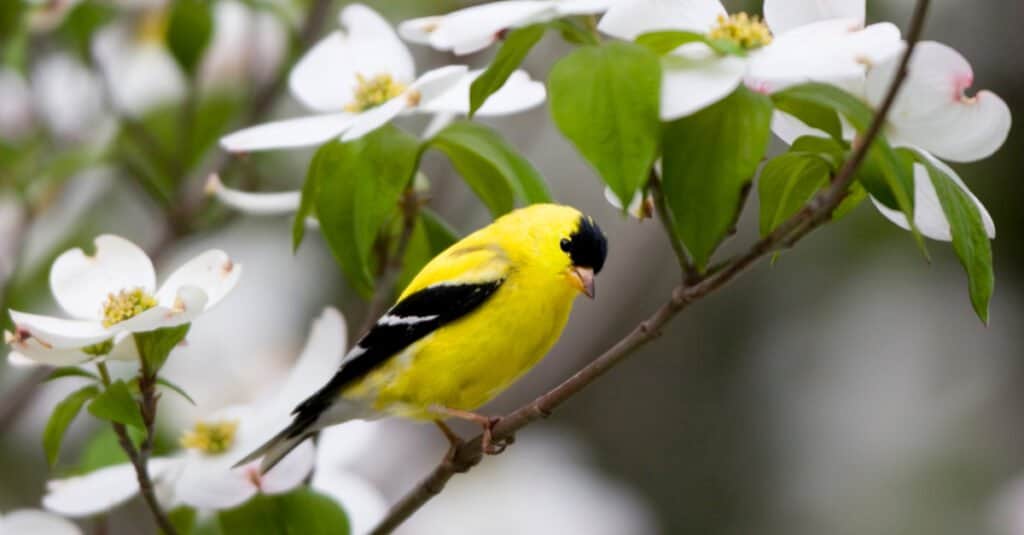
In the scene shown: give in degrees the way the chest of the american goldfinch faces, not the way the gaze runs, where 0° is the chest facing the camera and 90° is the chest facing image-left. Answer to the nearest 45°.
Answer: approximately 270°

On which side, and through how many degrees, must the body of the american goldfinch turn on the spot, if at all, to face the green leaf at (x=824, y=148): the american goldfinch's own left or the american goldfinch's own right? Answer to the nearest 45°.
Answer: approximately 45° to the american goldfinch's own right

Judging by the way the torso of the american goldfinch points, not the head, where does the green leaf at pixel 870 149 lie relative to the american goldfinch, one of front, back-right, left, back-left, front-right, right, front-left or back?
front-right
